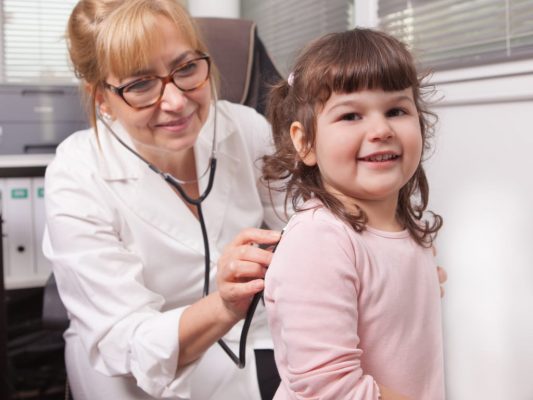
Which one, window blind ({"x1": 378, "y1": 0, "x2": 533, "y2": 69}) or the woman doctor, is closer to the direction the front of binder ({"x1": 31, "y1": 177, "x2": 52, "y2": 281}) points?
the woman doctor

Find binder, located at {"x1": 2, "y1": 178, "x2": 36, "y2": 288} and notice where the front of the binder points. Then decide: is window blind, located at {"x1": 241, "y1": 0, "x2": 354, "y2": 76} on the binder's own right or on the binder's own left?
on the binder's own left

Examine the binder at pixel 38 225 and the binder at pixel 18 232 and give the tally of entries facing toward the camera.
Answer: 2

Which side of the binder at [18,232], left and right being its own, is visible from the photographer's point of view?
front

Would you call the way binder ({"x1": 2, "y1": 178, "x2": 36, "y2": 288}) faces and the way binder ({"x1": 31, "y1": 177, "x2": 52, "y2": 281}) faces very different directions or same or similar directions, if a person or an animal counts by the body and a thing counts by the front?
same or similar directions

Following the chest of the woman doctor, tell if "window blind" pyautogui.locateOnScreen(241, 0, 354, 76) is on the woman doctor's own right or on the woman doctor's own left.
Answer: on the woman doctor's own left

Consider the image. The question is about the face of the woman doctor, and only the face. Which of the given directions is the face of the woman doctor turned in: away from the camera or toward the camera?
toward the camera
